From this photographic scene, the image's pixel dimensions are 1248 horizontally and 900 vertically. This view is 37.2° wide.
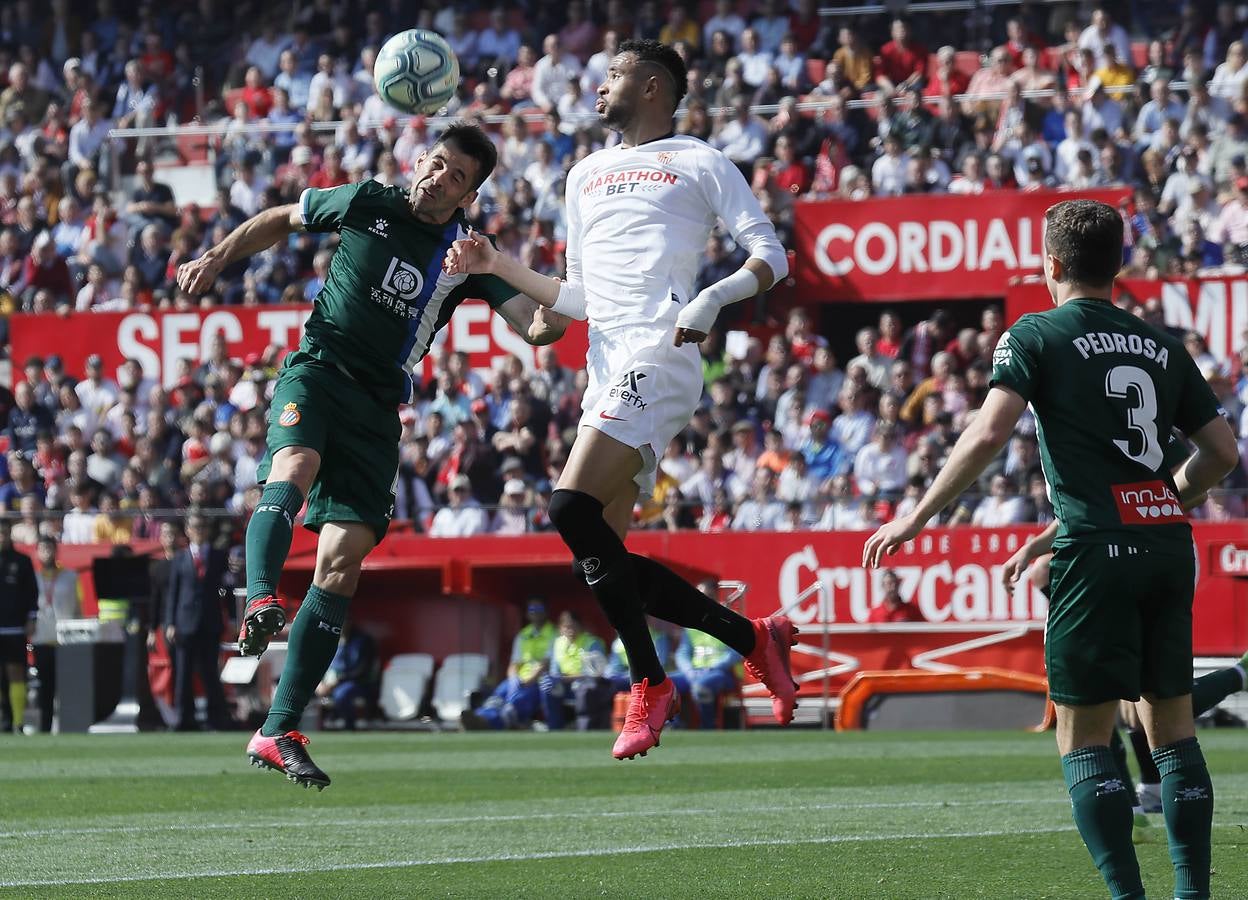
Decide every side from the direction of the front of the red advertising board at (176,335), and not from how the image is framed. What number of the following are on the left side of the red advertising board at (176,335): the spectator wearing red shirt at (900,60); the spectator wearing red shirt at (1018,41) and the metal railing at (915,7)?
3

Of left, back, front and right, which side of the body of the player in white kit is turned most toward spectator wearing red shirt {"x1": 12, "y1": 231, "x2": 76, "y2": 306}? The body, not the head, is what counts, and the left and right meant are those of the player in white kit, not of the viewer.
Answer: right

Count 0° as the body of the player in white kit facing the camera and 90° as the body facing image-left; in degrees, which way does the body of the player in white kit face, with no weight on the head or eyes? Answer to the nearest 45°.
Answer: approximately 45°

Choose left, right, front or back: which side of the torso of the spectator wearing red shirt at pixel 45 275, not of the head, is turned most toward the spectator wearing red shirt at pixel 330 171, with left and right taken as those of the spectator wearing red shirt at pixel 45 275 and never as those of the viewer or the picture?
left

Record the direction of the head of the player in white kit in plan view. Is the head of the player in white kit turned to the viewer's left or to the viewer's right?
to the viewer's left

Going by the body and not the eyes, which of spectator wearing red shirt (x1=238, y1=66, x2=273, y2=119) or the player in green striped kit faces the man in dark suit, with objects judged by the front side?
the spectator wearing red shirt

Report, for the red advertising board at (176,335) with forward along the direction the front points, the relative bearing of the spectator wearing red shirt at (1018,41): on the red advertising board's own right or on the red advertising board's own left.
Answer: on the red advertising board's own left

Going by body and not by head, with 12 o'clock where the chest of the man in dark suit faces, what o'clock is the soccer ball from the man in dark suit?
The soccer ball is roughly at 12 o'clock from the man in dark suit.

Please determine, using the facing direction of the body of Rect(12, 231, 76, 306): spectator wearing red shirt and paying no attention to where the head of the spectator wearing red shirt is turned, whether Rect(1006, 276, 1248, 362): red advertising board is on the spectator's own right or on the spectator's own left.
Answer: on the spectator's own left
